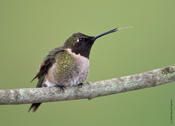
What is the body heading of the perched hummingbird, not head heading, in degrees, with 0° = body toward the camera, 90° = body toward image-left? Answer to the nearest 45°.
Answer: approximately 270°
